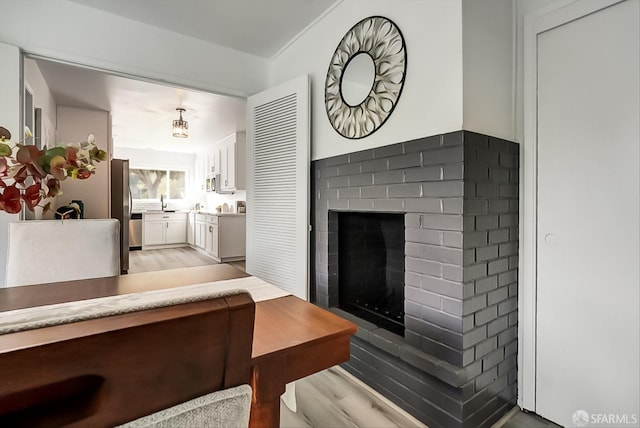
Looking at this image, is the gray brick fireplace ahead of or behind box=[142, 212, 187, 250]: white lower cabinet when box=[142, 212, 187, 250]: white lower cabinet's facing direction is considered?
ahead

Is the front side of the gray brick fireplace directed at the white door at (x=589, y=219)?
no

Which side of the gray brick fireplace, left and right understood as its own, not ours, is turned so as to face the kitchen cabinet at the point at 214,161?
right

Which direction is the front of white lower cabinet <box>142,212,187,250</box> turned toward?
toward the camera

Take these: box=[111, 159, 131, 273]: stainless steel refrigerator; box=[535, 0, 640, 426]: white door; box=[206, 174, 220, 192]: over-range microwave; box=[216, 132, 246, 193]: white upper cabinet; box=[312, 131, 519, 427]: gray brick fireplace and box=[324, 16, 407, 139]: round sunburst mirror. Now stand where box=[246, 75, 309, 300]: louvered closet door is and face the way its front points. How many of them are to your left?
3

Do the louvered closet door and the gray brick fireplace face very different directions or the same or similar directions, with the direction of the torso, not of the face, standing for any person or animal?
same or similar directions

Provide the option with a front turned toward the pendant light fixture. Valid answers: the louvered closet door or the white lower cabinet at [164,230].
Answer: the white lower cabinet

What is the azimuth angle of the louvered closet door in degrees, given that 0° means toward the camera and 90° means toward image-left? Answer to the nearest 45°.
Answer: approximately 45°

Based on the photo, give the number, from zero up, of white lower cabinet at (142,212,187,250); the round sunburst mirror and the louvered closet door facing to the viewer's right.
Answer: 0

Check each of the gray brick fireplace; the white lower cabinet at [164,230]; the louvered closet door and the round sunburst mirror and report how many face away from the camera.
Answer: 0

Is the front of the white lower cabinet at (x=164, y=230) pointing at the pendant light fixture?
yes

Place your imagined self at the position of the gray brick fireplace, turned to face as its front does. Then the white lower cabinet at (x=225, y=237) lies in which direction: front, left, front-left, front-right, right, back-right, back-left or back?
right

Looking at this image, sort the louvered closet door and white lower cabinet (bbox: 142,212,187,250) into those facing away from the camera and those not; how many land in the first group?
0

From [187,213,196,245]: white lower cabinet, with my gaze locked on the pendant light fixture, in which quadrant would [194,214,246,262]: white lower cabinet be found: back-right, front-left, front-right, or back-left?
front-left

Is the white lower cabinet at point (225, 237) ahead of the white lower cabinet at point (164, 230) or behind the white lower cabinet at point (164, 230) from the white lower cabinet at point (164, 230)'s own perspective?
ahead

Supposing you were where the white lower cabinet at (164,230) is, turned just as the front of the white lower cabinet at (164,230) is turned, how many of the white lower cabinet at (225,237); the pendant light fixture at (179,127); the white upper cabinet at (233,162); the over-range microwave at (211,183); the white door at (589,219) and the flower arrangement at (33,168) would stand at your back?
0

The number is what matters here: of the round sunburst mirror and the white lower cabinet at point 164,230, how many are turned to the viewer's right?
0

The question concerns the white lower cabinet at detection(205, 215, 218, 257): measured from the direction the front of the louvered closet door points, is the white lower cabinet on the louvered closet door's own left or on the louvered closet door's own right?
on the louvered closet door's own right

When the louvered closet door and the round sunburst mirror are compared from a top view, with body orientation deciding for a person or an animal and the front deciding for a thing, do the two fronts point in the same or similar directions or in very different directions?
same or similar directions

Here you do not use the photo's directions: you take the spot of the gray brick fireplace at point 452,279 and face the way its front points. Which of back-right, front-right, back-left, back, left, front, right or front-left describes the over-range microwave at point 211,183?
right

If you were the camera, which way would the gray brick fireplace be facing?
facing the viewer and to the left of the viewer

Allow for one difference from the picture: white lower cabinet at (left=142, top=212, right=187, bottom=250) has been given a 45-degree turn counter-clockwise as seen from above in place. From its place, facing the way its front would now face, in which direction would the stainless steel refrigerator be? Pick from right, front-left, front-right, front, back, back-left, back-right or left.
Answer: front-right
